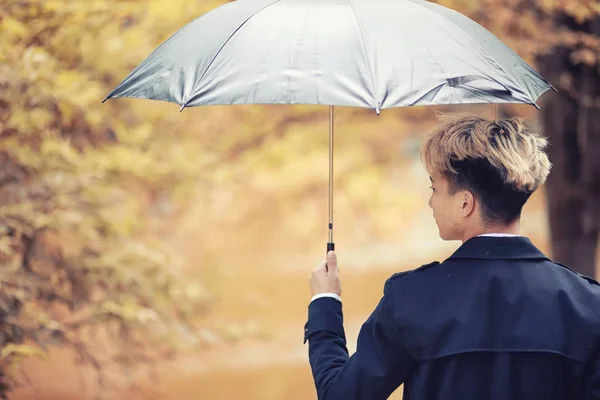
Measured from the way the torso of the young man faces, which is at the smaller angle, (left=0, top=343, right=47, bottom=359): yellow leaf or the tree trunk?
the tree trunk

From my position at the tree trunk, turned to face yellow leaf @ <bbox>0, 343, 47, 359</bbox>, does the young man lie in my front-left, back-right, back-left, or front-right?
front-left

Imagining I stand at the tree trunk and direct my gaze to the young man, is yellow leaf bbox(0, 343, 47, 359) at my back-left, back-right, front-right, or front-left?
front-right

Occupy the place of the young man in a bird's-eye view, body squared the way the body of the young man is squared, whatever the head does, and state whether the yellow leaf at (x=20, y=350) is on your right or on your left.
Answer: on your left

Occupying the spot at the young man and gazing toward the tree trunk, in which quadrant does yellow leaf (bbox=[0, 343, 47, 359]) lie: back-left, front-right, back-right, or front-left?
front-left

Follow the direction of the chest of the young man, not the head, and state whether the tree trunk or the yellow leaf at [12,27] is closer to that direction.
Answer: the tree trunk

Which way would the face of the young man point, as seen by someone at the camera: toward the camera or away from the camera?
away from the camera

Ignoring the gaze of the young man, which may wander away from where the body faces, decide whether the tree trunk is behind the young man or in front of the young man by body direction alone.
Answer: in front

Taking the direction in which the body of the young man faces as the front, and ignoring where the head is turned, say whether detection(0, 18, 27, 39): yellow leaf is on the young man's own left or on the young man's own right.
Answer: on the young man's own left

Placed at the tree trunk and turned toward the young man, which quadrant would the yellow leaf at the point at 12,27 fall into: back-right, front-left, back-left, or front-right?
front-right

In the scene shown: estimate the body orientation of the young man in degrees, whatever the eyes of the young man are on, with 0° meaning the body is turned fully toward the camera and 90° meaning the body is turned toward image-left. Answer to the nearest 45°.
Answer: approximately 180°
